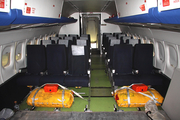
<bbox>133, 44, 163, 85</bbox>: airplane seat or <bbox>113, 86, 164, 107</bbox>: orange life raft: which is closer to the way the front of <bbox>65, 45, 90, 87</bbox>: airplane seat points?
the orange life raft

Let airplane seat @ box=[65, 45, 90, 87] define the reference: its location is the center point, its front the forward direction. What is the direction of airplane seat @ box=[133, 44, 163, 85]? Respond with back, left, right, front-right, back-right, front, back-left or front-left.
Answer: left

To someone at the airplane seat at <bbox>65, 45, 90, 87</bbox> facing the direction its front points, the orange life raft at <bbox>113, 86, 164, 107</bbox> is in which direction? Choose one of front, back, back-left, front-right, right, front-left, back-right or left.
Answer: front-left

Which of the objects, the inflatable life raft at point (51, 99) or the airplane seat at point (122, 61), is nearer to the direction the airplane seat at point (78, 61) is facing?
the inflatable life raft

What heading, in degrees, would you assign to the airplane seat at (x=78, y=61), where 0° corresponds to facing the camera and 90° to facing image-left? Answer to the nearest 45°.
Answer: approximately 0°

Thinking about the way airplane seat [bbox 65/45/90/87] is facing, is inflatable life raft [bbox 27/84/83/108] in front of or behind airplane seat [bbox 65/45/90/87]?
in front

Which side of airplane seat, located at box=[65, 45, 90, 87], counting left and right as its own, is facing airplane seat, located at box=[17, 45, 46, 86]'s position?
right

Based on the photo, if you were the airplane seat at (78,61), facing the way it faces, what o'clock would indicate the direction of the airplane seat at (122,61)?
the airplane seat at (122,61) is roughly at 9 o'clock from the airplane seat at (78,61).

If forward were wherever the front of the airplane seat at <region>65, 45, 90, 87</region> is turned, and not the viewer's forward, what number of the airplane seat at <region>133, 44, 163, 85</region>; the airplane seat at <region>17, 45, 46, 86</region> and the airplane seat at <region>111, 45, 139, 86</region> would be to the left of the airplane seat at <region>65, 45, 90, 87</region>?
2
